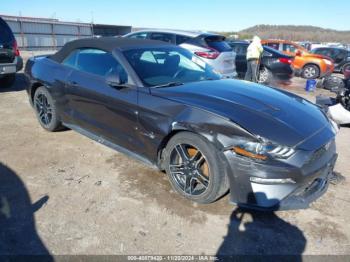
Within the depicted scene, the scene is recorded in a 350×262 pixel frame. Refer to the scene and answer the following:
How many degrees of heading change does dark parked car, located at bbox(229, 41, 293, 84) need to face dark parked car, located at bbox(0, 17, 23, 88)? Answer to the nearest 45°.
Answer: approximately 90° to its left

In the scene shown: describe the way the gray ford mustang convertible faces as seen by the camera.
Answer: facing the viewer and to the right of the viewer

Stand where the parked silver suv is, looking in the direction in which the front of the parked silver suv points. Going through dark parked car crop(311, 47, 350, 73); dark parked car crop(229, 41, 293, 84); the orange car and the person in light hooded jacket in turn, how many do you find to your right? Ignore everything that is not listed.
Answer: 4

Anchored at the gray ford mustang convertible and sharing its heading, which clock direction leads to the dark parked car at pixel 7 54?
The dark parked car is roughly at 6 o'clock from the gray ford mustang convertible.

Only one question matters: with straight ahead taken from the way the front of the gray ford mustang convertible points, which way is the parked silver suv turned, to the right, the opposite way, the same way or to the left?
the opposite way

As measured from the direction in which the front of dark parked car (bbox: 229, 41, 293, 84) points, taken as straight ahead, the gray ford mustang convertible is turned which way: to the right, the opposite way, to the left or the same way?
the opposite way

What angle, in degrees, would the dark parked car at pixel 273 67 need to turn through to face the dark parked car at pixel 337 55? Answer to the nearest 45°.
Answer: approximately 90° to its right

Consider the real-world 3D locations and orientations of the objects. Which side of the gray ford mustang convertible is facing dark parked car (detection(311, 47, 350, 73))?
left

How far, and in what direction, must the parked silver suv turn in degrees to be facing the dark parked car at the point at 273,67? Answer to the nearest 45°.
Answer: approximately 90° to its right

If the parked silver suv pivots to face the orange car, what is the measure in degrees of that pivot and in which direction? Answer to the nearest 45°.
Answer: approximately 90° to its right

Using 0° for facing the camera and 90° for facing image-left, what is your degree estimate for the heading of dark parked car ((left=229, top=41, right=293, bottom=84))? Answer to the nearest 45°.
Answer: approximately 135°

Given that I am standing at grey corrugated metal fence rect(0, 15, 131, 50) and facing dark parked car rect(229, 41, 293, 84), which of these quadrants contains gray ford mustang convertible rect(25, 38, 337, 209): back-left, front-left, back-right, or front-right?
front-right

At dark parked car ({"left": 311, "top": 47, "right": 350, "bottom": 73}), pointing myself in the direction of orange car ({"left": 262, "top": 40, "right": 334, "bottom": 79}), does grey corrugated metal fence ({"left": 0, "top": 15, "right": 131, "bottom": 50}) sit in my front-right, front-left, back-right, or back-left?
front-right
